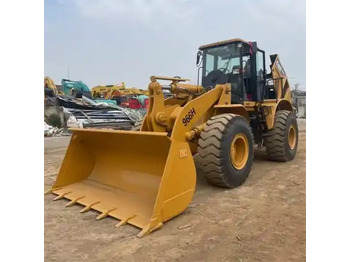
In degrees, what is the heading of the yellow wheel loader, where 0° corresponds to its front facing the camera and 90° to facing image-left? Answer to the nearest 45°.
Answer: approximately 45°
